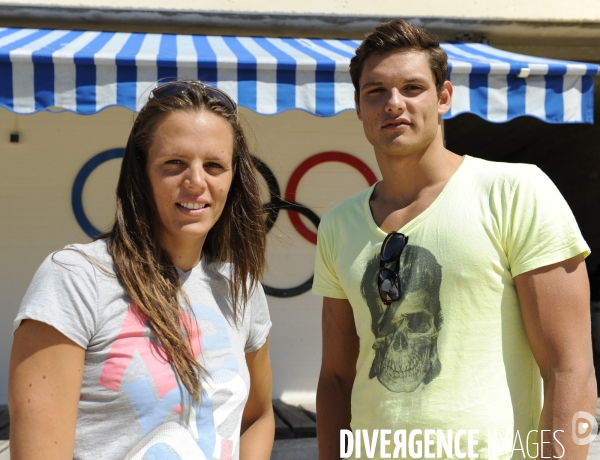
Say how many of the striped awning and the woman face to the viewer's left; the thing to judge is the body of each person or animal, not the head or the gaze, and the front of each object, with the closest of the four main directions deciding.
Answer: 0

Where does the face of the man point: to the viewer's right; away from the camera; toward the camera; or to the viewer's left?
toward the camera

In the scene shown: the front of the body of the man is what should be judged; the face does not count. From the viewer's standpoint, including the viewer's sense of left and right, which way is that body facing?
facing the viewer and to the left of the viewer

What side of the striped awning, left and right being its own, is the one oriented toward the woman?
front

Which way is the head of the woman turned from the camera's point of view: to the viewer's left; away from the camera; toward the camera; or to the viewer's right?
toward the camera

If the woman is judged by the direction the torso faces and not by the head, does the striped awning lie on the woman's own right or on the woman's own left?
on the woman's own left

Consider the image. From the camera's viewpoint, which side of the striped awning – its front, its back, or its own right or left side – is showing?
front

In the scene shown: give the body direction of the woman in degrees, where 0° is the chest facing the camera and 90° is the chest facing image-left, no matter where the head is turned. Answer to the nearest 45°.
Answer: approximately 315°
